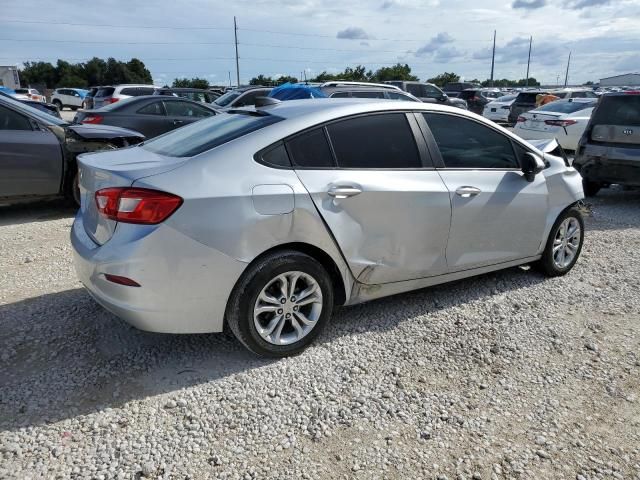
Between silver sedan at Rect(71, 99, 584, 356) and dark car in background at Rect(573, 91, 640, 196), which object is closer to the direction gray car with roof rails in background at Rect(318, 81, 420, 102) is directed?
the dark car in background

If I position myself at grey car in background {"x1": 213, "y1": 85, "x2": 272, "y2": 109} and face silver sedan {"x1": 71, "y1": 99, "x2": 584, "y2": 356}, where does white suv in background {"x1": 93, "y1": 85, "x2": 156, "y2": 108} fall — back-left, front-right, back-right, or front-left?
back-right

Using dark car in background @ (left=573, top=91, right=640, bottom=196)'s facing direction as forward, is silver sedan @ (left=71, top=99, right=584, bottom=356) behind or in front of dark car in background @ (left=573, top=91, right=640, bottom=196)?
behind

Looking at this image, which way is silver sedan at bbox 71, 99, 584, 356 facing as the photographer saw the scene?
facing away from the viewer and to the right of the viewer

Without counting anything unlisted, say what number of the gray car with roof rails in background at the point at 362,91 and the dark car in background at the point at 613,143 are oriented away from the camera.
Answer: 1

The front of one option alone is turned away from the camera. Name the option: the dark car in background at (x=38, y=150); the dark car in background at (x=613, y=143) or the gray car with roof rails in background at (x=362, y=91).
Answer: the dark car in background at (x=613, y=143)

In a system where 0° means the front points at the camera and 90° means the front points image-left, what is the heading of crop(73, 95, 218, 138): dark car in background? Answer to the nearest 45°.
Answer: approximately 225°

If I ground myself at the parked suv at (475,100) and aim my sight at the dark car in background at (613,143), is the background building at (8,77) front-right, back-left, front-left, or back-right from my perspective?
back-right

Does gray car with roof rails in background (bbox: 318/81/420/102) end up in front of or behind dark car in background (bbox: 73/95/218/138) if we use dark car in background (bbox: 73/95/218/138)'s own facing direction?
in front

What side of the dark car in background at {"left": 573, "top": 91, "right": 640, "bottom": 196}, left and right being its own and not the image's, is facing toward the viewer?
back
